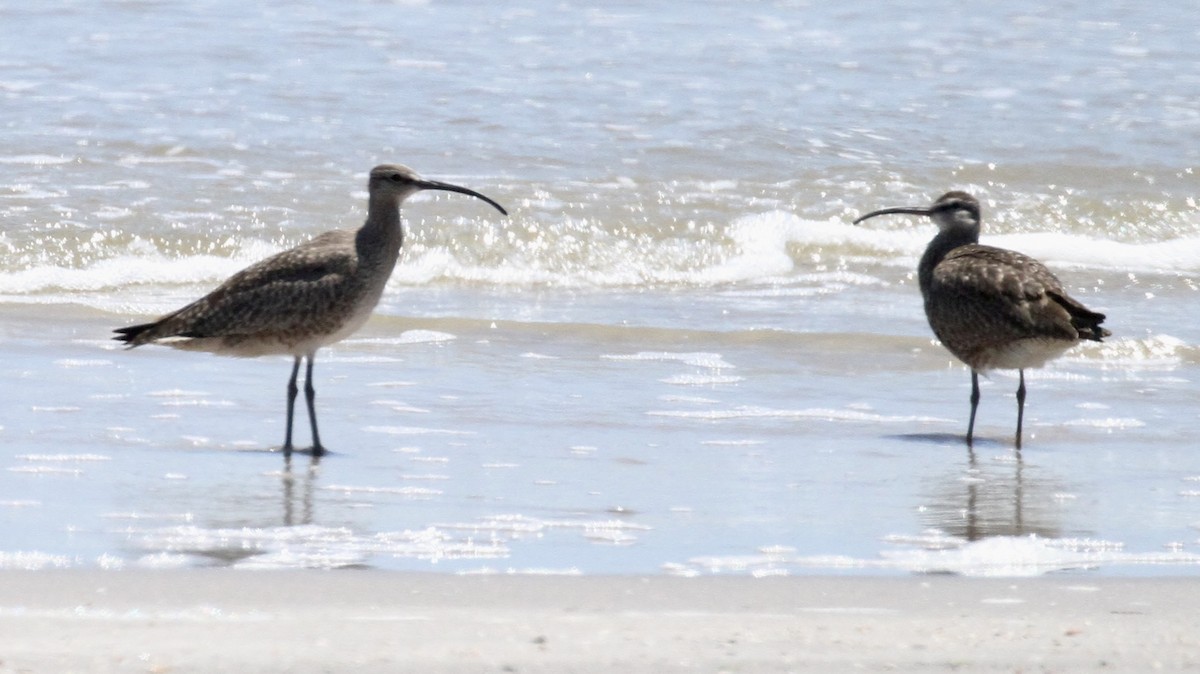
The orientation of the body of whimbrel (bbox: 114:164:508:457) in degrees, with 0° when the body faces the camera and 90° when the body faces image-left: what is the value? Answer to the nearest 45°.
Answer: approximately 270°

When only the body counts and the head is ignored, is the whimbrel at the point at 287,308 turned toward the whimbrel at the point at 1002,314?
yes
